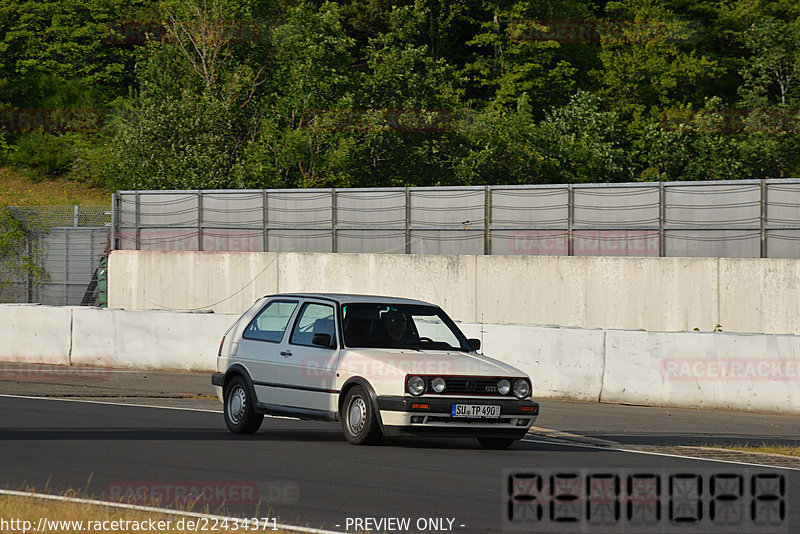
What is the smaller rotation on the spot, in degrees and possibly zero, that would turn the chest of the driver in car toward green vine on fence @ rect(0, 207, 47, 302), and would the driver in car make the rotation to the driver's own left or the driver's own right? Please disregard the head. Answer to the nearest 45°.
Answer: approximately 180°

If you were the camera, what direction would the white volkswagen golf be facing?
facing the viewer and to the right of the viewer

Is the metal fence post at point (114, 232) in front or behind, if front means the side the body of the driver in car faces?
behind

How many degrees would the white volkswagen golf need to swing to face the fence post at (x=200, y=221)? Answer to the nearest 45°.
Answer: approximately 135° to its left

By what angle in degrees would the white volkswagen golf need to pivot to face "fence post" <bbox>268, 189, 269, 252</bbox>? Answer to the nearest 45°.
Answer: approximately 135° to its left

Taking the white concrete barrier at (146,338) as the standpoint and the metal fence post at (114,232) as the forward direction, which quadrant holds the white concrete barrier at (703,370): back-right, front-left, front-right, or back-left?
back-right

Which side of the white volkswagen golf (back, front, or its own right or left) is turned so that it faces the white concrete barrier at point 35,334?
back

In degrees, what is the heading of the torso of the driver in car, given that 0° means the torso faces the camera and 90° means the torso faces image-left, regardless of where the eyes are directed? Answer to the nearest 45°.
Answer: approximately 315°

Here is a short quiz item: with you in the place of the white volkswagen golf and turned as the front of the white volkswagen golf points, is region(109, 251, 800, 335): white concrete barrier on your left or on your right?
on your left

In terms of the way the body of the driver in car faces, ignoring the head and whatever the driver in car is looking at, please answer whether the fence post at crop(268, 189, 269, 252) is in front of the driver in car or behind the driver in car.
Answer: behind

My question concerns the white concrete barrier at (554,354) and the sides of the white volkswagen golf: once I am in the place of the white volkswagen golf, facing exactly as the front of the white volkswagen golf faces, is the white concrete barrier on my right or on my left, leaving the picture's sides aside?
on my left

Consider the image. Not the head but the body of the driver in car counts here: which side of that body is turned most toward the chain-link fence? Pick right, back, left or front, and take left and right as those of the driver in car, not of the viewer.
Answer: back

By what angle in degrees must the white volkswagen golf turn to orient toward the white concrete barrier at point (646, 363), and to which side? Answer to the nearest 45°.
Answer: approximately 90° to its left

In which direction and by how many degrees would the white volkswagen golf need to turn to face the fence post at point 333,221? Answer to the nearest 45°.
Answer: approximately 135° to its left
